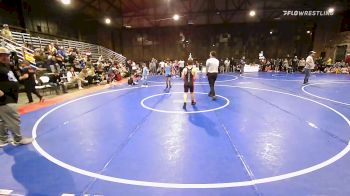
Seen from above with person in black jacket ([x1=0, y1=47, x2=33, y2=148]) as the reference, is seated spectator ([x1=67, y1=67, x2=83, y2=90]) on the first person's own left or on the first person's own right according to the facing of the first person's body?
on the first person's own left

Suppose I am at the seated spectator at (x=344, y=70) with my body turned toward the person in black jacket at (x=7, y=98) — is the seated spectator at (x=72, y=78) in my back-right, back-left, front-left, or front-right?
front-right

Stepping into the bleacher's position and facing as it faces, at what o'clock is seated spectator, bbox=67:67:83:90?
The seated spectator is roughly at 1 o'clock from the bleacher.

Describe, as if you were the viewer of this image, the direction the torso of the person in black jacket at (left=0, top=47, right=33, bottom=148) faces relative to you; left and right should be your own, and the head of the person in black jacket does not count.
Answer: facing to the right of the viewer

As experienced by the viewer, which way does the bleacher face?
facing the viewer and to the right of the viewer

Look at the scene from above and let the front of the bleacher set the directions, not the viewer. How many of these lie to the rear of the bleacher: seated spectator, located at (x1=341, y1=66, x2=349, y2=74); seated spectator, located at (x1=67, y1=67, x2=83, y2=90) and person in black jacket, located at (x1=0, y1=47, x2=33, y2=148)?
0

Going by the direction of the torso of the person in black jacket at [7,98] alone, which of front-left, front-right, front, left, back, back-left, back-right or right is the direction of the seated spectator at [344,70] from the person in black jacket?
front

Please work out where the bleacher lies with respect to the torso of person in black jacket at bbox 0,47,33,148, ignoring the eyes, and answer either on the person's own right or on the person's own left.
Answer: on the person's own left

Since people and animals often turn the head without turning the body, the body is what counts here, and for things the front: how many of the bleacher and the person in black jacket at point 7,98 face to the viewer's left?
0
